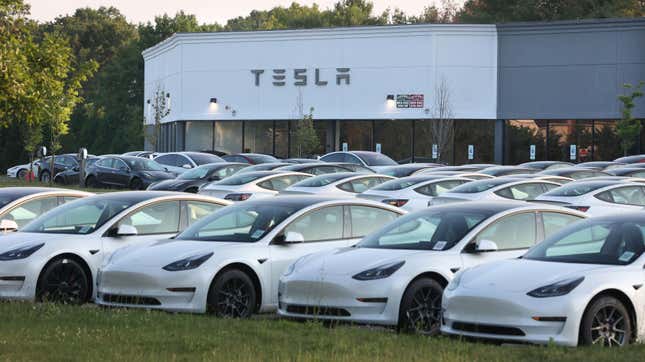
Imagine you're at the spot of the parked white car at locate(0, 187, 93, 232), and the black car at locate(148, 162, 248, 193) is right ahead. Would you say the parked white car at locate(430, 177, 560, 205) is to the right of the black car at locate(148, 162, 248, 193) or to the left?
right

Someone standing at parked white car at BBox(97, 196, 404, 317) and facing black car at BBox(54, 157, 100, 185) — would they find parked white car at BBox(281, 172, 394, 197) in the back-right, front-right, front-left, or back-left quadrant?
front-right

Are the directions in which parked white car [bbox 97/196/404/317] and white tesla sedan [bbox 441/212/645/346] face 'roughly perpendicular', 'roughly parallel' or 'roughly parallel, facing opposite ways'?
roughly parallel

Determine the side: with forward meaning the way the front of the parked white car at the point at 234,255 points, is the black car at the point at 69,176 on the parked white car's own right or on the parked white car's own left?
on the parked white car's own right

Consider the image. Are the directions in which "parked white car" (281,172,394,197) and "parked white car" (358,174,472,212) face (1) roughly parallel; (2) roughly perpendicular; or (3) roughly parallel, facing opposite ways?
roughly parallel

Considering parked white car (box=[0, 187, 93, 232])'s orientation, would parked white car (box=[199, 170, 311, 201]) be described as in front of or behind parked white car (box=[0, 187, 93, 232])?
behind

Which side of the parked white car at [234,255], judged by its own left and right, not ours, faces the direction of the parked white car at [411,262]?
left

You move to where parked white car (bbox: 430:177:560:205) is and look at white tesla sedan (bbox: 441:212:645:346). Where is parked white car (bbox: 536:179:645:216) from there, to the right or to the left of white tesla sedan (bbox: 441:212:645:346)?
left

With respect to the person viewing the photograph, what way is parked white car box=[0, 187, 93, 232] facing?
facing the viewer and to the left of the viewer
